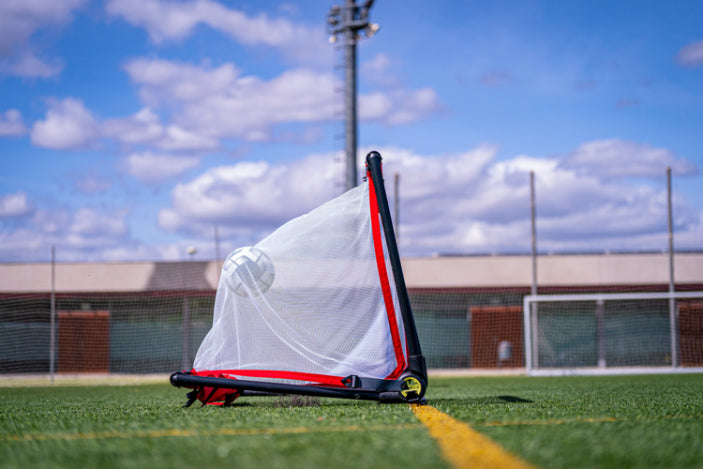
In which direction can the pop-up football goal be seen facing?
to the viewer's right

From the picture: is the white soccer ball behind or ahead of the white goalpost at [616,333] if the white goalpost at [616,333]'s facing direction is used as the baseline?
ahead

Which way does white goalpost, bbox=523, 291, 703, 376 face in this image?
toward the camera

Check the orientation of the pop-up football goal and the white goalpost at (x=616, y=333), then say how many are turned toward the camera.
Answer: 1

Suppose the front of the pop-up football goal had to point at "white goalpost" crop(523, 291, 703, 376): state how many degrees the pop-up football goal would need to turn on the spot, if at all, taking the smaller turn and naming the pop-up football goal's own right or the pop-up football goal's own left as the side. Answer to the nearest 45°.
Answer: approximately 45° to the pop-up football goal's own left

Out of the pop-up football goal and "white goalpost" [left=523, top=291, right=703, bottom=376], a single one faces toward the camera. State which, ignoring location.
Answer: the white goalpost

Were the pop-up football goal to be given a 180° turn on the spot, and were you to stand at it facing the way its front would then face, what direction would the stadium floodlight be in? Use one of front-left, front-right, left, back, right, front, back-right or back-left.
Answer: right

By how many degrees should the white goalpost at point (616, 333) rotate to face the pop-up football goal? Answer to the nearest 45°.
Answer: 0° — it already faces it
